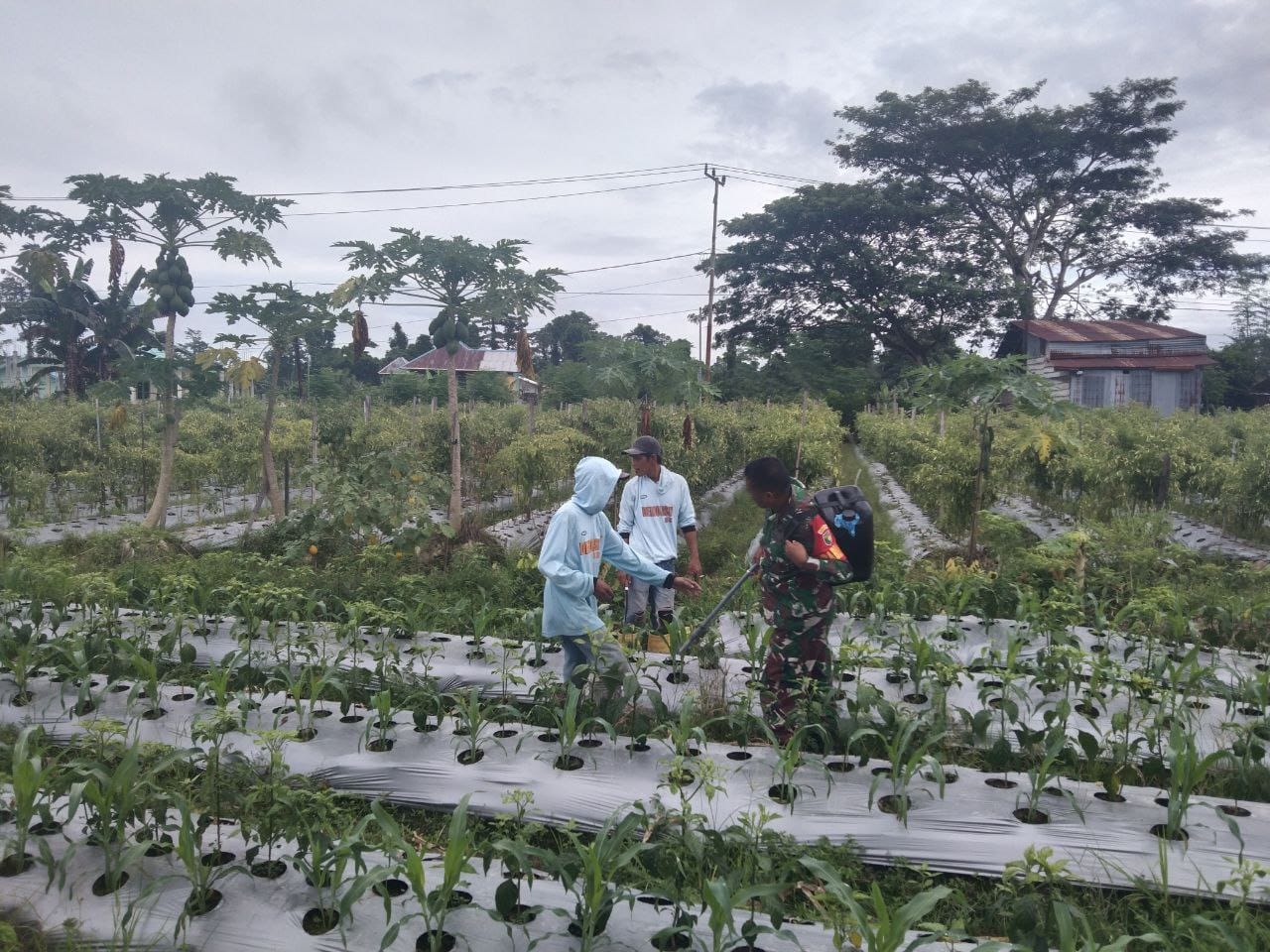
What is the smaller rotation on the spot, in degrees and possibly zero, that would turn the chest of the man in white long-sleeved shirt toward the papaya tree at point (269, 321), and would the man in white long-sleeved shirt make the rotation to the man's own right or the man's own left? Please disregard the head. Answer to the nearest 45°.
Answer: approximately 135° to the man's own right

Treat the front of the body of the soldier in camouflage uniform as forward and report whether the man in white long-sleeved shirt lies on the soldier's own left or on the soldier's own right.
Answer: on the soldier's own right

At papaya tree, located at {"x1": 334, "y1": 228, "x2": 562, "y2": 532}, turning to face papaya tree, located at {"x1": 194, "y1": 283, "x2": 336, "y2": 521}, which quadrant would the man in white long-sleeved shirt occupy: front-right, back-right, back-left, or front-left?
back-left

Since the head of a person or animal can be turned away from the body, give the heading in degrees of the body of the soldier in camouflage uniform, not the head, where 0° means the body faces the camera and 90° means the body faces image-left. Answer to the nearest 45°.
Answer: approximately 45°

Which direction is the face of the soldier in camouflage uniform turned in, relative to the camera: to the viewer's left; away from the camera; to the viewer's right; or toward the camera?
to the viewer's left

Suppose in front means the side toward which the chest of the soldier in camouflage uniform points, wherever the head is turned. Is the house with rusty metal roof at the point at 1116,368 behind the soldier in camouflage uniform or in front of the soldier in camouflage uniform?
behind

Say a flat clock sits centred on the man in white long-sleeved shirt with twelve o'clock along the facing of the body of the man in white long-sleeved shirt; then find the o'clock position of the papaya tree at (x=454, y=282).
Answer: The papaya tree is roughly at 5 o'clock from the man in white long-sleeved shirt.

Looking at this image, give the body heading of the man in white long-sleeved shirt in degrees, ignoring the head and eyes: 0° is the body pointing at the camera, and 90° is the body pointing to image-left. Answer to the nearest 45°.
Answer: approximately 0°

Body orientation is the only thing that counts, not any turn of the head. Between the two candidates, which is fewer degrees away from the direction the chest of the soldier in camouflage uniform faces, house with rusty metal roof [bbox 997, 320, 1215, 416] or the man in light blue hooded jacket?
the man in light blue hooded jacket
